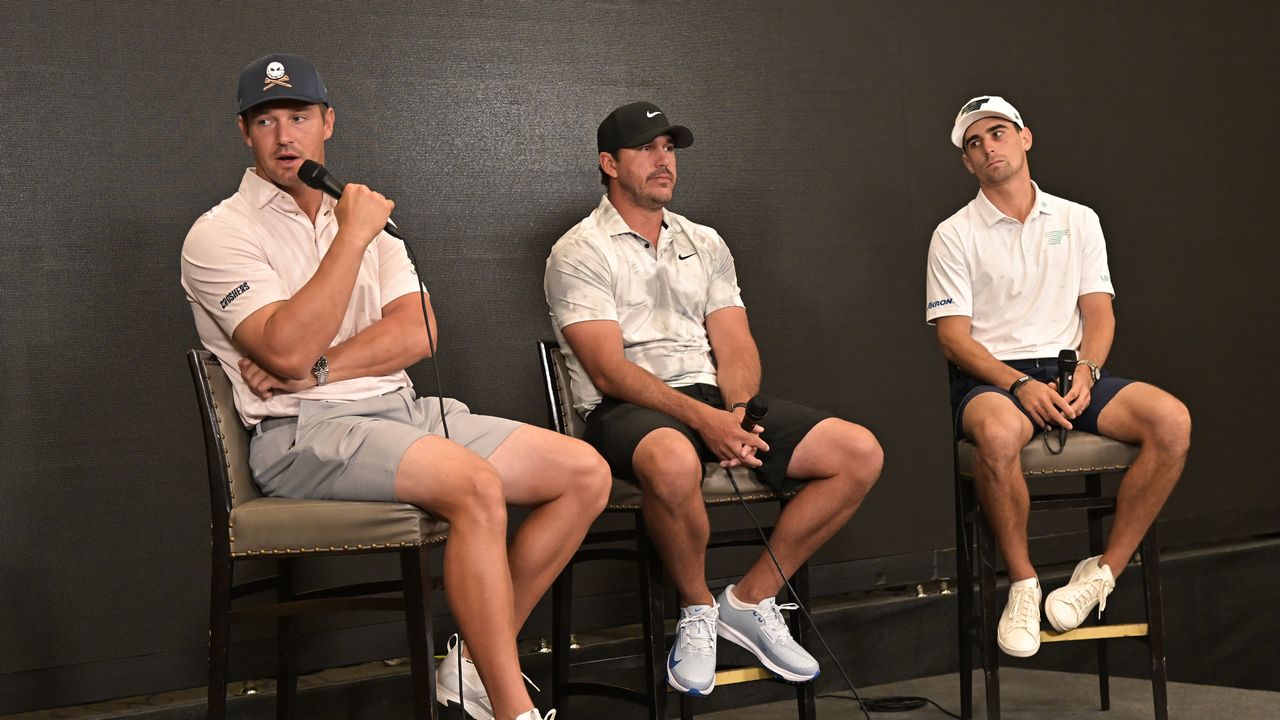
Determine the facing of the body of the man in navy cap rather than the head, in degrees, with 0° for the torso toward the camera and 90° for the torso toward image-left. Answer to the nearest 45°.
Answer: approximately 315°

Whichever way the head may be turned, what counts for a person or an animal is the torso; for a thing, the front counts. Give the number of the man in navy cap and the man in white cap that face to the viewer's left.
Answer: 0

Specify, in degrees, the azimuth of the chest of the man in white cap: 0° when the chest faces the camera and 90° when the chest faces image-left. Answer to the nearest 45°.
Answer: approximately 0°

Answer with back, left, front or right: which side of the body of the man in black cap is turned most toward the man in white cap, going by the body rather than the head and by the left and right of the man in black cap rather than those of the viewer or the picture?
left

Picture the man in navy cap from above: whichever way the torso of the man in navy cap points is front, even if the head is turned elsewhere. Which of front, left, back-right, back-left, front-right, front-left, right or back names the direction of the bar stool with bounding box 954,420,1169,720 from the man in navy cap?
front-left

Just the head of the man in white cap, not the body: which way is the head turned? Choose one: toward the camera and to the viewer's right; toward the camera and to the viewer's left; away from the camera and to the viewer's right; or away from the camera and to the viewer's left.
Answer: toward the camera and to the viewer's left

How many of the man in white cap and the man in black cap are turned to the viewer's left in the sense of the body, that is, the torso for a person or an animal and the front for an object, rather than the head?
0

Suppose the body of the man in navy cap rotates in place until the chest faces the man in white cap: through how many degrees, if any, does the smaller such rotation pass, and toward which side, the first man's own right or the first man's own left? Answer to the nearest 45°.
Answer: approximately 45° to the first man's own left

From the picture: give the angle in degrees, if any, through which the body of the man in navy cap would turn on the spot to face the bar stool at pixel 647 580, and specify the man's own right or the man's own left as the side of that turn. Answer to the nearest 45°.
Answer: approximately 90° to the man's own left
